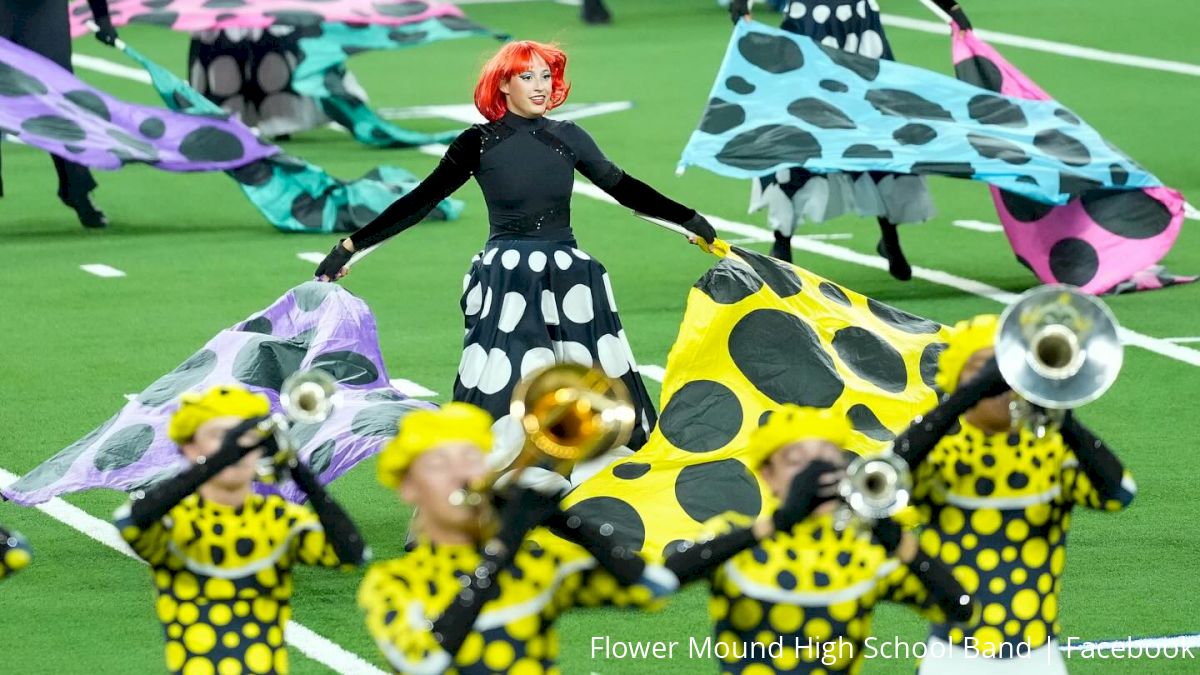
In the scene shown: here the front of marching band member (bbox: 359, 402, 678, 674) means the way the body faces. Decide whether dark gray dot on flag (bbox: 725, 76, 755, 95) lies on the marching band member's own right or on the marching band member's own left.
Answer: on the marching band member's own left

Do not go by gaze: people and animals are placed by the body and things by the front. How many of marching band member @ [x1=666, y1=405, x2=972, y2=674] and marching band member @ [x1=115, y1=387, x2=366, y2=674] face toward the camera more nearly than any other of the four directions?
2

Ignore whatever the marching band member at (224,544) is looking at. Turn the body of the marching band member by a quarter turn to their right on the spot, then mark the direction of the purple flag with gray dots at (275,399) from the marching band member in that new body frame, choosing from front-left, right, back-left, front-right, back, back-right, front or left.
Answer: right

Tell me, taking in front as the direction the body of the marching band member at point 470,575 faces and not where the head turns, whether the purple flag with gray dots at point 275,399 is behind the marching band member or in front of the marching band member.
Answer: behind

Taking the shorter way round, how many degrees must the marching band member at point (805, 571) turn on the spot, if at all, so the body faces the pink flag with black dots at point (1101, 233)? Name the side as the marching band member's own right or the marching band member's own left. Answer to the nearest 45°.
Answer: approximately 180°

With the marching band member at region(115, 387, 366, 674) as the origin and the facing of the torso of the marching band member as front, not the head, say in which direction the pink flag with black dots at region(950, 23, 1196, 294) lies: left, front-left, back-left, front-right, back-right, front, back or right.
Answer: back-left

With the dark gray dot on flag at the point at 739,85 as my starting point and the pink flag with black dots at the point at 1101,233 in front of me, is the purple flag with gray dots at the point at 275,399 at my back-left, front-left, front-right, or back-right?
back-right

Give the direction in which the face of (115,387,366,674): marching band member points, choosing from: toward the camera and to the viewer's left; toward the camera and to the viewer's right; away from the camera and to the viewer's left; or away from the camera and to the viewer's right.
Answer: toward the camera and to the viewer's right

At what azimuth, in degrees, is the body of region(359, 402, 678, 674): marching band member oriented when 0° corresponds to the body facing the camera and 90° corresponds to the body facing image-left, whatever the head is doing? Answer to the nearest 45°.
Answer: approximately 315°

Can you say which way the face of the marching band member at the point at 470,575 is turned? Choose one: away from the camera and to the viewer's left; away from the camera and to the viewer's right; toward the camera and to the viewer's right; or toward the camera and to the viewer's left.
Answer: toward the camera and to the viewer's right

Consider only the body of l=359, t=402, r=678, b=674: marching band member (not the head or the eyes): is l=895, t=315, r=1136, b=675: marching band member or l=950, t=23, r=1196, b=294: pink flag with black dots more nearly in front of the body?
the marching band member
